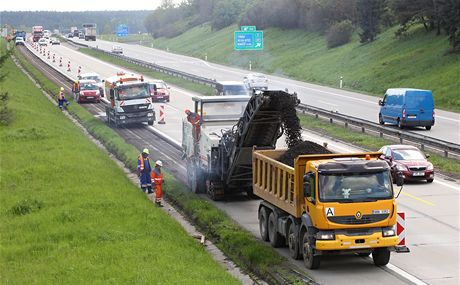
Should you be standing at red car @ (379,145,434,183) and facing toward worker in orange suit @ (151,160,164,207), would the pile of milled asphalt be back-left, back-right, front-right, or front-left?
front-left

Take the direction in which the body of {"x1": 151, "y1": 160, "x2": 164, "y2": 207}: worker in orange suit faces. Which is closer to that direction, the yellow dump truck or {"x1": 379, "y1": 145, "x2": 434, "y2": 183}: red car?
the yellow dump truck

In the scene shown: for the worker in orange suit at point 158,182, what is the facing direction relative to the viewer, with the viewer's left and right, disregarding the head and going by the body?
facing to the right of the viewer
